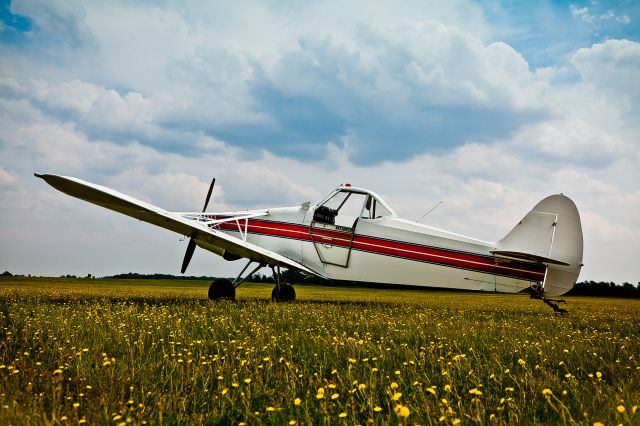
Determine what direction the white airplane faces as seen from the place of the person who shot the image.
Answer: facing away from the viewer and to the left of the viewer
